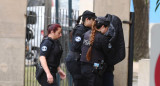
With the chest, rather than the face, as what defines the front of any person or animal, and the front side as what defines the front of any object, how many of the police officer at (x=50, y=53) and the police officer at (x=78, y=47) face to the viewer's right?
2

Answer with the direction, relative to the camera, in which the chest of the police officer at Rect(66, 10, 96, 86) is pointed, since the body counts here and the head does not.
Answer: to the viewer's right

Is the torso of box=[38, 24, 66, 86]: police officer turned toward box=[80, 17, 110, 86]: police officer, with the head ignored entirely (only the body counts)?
yes

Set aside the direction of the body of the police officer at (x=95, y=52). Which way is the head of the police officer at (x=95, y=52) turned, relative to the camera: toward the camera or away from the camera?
away from the camera

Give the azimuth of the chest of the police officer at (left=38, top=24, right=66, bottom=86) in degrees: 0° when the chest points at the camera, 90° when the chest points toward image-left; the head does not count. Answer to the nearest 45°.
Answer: approximately 270°

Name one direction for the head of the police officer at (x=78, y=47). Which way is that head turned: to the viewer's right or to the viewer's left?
to the viewer's right
